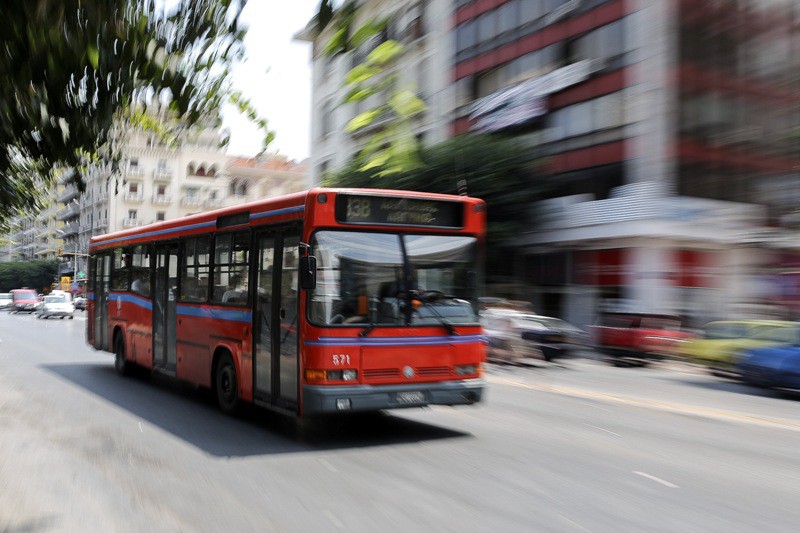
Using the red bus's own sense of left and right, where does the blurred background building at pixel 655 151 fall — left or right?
on its left
